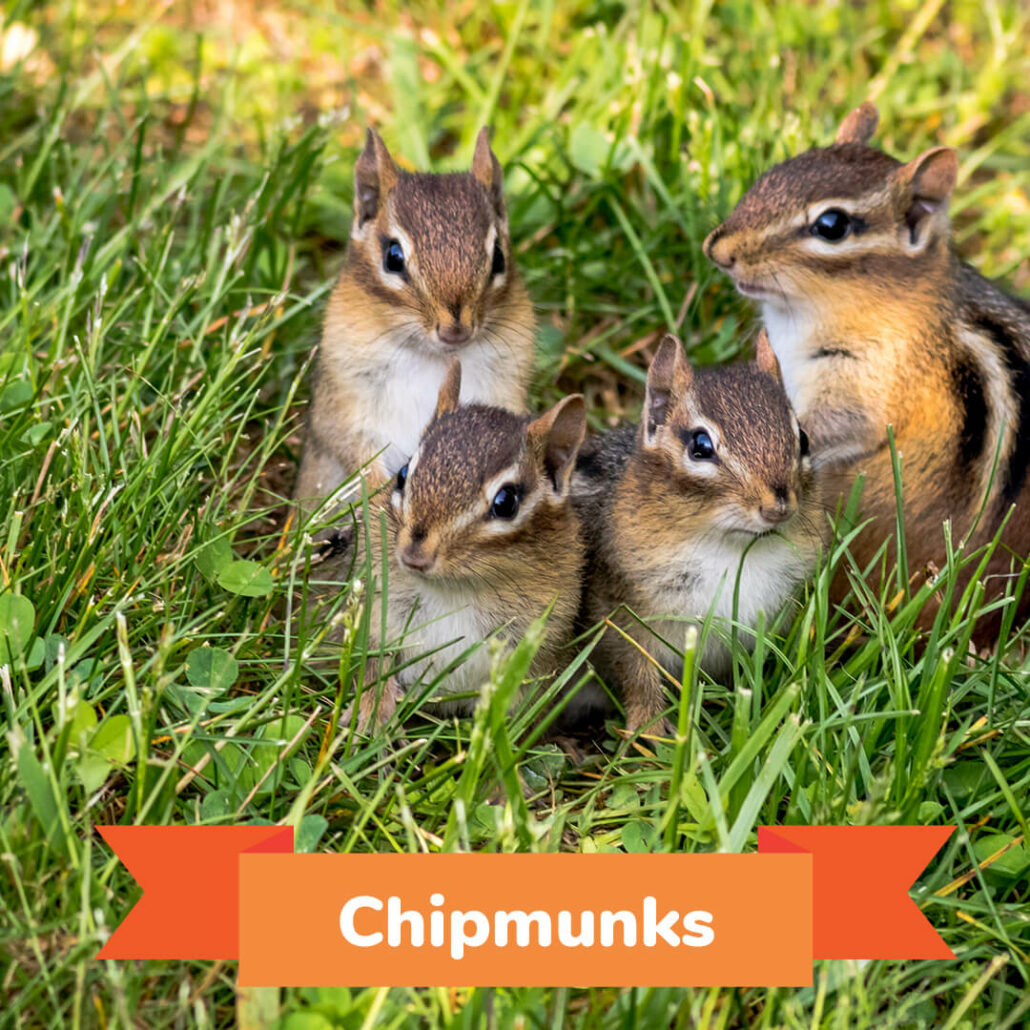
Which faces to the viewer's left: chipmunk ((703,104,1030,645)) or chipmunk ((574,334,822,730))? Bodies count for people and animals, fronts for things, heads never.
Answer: chipmunk ((703,104,1030,645))

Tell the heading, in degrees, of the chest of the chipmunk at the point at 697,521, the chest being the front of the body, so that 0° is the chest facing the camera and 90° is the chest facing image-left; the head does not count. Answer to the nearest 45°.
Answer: approximately 315°

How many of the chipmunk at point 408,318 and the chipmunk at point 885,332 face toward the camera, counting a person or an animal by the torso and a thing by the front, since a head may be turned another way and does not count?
1

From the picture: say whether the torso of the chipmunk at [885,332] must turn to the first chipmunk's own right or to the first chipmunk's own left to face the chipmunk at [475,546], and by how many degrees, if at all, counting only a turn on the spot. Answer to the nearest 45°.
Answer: approximately 45° to the first chipmunk's own left

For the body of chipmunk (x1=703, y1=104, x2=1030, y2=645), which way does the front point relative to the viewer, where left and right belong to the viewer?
facing to the left of the viewer
